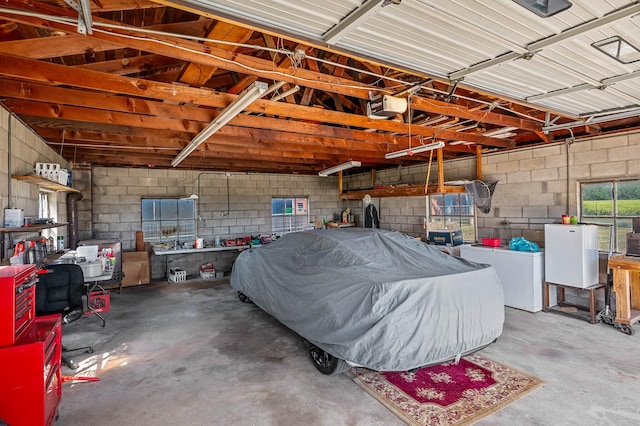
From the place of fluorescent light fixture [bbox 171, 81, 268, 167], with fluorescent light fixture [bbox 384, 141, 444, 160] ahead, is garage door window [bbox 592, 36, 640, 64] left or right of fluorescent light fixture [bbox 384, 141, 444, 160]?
right

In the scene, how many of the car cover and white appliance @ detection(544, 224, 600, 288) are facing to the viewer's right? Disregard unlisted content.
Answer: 0

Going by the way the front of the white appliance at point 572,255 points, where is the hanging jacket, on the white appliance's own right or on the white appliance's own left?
on the white appliance's own right

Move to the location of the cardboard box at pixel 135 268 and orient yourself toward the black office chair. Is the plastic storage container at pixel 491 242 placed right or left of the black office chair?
left

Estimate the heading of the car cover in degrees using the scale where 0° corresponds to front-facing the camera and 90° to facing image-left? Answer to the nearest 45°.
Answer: approximately 135°

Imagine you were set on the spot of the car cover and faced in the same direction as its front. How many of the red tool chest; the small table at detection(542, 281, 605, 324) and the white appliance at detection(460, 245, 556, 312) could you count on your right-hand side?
2

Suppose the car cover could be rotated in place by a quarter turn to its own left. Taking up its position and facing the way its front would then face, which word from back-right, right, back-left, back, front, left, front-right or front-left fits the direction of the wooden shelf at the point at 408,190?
back-right

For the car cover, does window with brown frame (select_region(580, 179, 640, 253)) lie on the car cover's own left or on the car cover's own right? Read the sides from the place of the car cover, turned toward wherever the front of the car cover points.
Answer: on the car cover's own right

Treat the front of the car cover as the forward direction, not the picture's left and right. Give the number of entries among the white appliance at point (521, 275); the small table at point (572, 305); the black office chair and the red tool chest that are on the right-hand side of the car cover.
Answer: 2

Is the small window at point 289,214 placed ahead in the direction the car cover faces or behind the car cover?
ahead

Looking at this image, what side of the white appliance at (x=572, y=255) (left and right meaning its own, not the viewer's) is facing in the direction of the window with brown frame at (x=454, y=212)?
right

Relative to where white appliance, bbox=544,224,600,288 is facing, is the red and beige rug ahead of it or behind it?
ahead

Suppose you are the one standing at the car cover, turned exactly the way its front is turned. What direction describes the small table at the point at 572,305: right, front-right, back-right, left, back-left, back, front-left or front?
right

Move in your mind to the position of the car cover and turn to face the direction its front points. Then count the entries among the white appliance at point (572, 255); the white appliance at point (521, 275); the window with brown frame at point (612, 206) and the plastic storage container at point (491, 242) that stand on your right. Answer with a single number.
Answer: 4

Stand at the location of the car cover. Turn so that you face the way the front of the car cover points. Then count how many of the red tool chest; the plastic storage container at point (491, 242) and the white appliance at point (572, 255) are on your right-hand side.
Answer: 2
